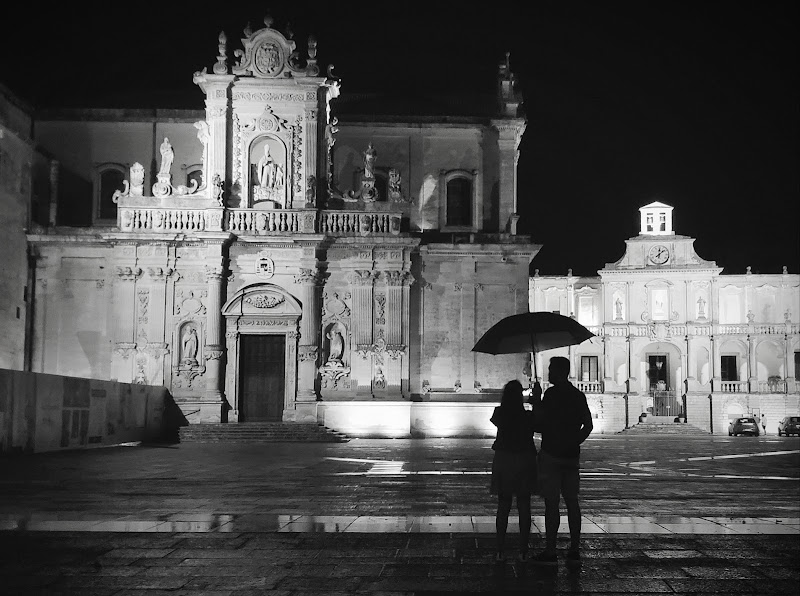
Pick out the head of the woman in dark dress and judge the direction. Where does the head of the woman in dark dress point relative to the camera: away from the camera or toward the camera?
away from the camera

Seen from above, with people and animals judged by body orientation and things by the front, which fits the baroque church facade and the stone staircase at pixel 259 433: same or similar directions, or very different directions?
same or similar directions

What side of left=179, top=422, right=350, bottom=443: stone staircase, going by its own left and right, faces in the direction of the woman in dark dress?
front

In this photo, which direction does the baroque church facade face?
toward the camera

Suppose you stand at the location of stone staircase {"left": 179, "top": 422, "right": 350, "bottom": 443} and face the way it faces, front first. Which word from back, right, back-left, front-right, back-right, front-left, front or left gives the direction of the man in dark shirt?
front

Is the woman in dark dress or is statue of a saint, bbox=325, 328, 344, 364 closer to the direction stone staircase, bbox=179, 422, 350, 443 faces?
the woman in dark dress

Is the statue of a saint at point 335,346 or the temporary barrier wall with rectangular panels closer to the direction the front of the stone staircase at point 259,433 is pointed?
the temporary barrier wall with rectangular panels

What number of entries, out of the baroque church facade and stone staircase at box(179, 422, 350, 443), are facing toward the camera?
2

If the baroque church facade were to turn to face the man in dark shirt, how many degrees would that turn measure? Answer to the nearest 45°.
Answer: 0° — it already faces them
